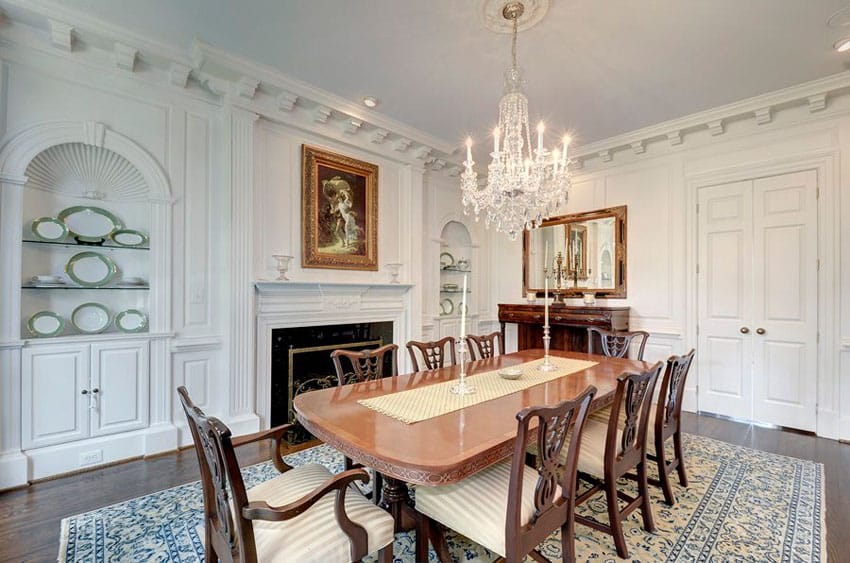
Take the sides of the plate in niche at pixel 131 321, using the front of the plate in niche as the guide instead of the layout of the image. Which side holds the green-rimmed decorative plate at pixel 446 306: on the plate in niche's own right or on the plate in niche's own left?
on the plate in niche's own left

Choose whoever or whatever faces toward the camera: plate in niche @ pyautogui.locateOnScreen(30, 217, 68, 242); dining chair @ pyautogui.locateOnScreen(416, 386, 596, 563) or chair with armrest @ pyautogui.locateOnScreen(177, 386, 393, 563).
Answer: the plate in niche

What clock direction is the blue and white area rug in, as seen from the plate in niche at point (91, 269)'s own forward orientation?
The blue and white area rug is roughly at 11 o'clock from the plate in niche.

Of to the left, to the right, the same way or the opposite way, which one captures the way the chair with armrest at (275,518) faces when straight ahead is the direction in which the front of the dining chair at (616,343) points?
the opposite way

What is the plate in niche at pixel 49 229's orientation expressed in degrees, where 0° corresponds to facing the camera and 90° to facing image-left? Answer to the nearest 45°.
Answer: approximately 0°

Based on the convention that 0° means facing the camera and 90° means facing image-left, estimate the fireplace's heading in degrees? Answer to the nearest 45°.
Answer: approximately 315°

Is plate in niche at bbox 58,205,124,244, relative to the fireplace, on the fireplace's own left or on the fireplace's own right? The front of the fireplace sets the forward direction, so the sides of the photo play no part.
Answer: on the fireplace's own right

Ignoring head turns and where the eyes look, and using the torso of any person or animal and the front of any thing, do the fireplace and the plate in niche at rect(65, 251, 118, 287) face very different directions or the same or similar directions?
same or similar directions

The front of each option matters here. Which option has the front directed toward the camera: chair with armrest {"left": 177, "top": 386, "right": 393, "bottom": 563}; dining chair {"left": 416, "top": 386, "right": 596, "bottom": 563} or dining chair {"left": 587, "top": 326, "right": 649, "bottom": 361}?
dining chair {"left": 587, "top": 326, "right": 649, "bottom": 361}

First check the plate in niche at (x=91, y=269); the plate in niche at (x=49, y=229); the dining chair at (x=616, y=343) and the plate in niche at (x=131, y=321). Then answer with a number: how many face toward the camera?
4

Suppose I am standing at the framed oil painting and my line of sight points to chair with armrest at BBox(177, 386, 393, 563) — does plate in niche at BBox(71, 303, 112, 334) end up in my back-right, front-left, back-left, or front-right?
front-right

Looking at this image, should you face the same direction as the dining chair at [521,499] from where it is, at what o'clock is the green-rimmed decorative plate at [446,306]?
The green-rimmed decorative plate is roughly at 1 o'clock from the dining chair.

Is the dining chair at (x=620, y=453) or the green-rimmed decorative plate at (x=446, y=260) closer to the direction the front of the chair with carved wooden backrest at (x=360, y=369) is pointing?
the dining chair

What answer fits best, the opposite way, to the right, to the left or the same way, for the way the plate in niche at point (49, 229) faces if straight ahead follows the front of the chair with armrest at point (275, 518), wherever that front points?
to the right

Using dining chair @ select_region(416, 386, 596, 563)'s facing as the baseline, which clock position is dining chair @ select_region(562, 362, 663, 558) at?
dining chair @ select_region(562, 362, 663, 558) is roughly at 3 o'clock from dining chair @ select_region(416, 386, 596, 563).

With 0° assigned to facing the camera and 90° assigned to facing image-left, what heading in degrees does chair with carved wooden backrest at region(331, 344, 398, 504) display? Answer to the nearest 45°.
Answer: approximately 315°

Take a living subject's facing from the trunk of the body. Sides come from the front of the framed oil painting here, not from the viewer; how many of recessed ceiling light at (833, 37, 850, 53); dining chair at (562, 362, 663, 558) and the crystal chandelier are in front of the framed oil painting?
3

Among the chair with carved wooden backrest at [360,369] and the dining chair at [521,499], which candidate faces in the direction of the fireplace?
the dining chair

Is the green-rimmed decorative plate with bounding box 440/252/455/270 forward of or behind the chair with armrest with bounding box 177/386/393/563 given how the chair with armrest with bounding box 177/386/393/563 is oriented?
forward
